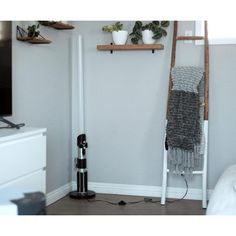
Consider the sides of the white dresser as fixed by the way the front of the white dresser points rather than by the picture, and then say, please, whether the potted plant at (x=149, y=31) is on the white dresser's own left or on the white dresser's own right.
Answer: on the white dresser's own left

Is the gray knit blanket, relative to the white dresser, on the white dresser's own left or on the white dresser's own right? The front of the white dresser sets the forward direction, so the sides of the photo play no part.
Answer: on the white dresser's own left

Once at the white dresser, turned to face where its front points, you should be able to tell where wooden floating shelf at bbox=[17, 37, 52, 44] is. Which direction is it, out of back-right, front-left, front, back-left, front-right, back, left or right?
back-left

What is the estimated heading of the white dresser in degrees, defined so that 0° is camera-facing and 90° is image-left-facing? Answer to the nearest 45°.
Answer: approximately 315°

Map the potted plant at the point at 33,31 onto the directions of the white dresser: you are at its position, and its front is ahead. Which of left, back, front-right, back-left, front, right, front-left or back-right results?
back-left

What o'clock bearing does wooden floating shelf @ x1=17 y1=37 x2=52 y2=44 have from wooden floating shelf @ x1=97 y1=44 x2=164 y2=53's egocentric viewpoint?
wooden floating shelf @ x1=17 y1=37 x2=52 y2=44 is roughly at 2 o'clock from wooden floating shelf @ x1=97 y1=44 x2=164 y2=53.

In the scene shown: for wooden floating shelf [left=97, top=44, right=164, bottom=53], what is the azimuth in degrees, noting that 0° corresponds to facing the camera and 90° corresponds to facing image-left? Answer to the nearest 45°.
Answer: approximately 0°

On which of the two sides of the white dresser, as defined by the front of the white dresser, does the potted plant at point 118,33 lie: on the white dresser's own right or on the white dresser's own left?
on the white dresser's own left

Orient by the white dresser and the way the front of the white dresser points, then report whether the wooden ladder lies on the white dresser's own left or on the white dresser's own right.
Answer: on the white dresser's own left
